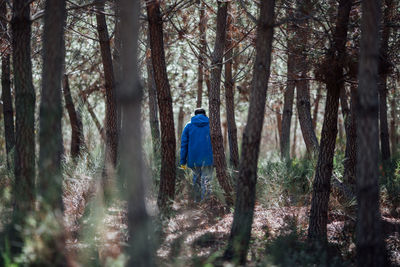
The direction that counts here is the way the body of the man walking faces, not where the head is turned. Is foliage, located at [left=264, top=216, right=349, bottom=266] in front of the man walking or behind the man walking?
behind

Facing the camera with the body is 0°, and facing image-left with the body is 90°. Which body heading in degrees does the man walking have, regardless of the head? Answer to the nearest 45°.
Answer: approximately 180°
